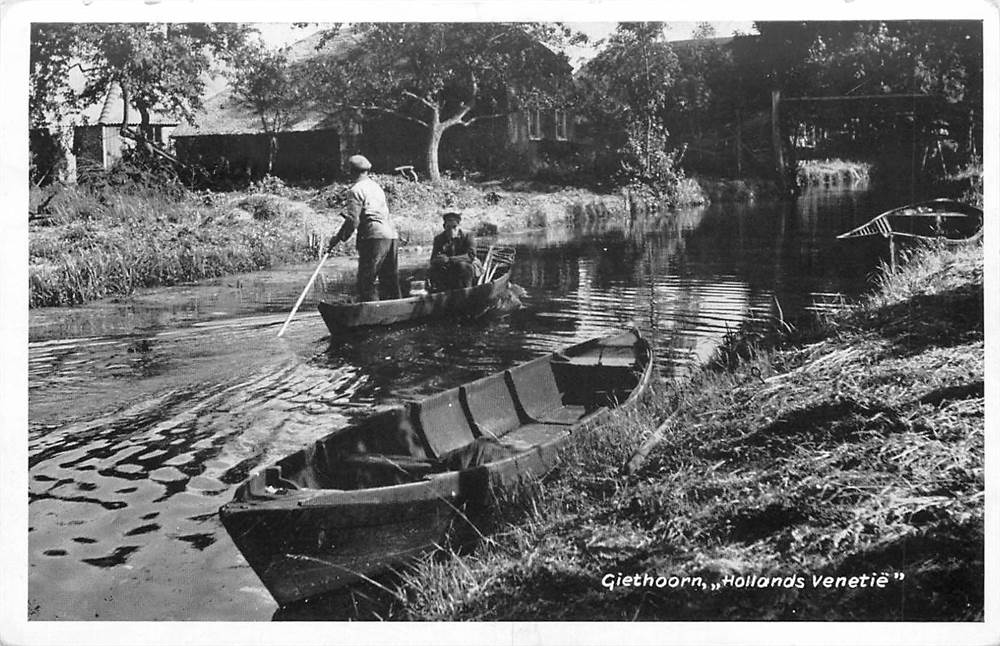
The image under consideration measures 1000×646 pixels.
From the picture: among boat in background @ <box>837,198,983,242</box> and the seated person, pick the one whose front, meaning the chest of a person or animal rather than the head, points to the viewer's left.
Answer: the boat in background

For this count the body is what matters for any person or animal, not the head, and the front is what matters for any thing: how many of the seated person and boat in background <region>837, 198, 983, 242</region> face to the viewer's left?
1

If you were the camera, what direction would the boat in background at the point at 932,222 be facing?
facing to the left of the viewer

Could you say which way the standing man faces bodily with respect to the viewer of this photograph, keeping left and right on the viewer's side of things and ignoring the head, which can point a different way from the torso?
facing away from the viewer and to the left of the viewer

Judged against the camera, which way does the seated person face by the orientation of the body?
toward the camera

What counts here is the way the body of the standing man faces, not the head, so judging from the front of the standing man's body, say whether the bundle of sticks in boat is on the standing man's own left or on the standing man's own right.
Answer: on the standing man's own right

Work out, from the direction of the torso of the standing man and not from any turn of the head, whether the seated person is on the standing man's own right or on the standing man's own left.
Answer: on the standing man's own right

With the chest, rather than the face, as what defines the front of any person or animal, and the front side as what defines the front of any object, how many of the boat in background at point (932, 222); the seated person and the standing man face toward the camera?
1
